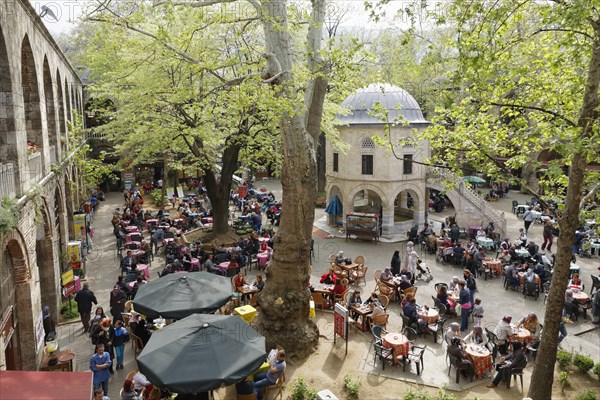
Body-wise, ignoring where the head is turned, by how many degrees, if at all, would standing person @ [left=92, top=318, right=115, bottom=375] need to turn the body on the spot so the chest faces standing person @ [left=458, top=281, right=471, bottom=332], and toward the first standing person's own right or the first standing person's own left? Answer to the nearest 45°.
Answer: approximately 90° to the first standing person's own left

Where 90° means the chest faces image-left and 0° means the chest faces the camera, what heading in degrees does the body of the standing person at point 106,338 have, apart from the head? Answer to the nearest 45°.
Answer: approximately 0°

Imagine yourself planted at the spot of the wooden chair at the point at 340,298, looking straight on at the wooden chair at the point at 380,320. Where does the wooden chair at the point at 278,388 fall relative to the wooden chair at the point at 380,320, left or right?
right

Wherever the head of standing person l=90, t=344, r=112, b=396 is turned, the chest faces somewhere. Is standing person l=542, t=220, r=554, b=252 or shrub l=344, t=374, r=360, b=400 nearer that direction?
the shrub

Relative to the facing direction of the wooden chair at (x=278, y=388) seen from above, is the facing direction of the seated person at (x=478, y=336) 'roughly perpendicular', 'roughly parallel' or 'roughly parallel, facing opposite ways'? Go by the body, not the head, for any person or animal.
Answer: roughly perpendicular
